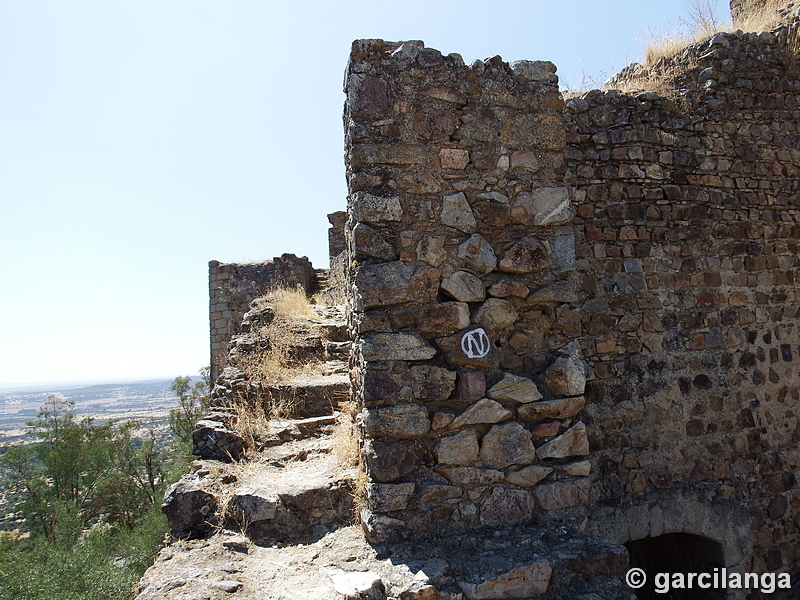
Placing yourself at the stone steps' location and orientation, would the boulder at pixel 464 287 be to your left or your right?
on your left

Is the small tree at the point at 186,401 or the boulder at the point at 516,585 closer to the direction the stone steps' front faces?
the boulder

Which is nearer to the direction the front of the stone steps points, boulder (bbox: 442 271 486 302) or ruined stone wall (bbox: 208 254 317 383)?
the boulder

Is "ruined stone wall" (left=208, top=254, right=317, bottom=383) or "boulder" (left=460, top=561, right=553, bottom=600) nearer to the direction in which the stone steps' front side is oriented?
the boulder

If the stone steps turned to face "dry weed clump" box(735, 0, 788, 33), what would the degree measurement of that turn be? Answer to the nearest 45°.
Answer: approximately 90° to its left

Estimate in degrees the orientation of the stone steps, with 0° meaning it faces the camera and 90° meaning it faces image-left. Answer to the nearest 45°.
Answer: approximately 0°
